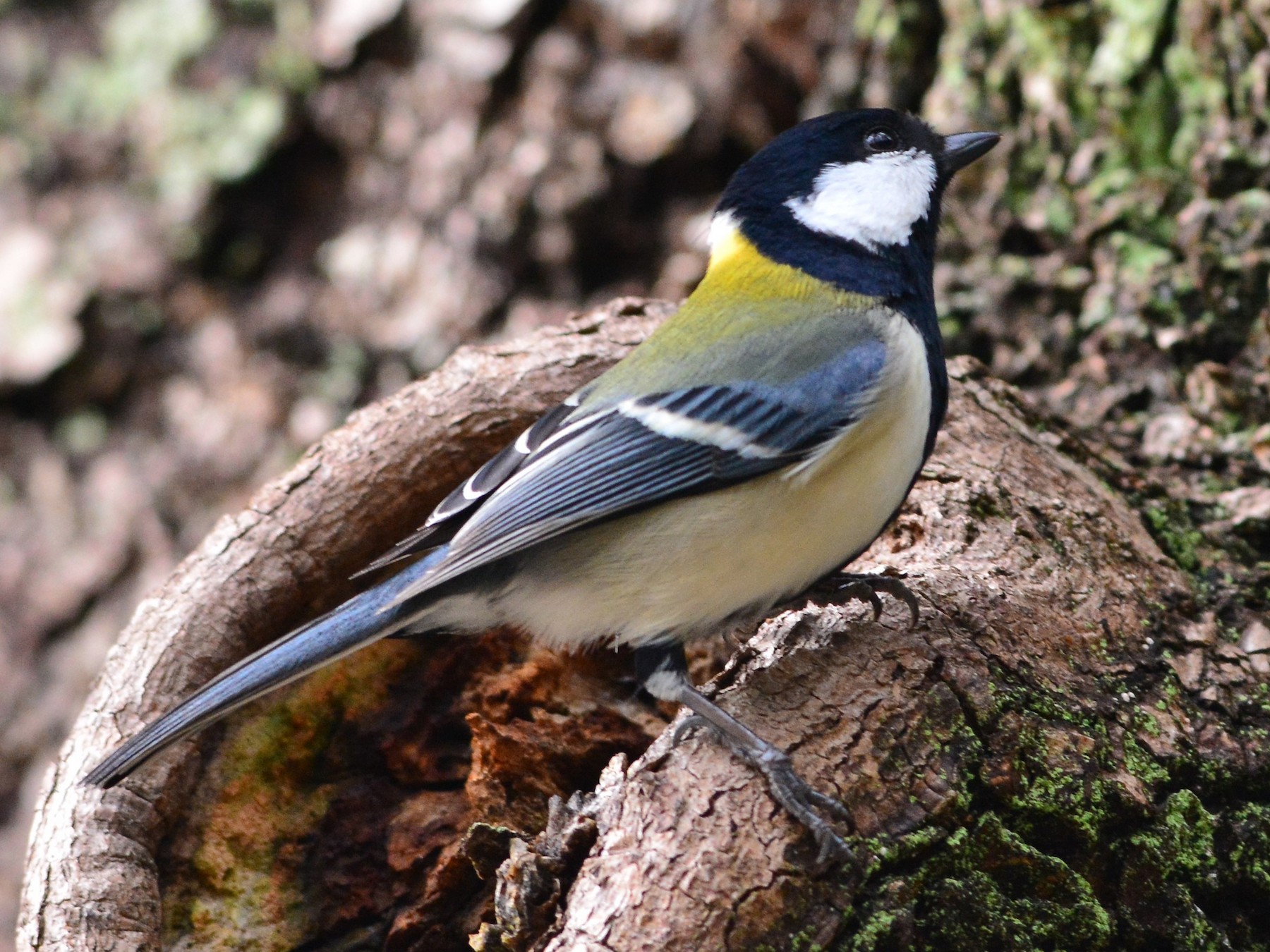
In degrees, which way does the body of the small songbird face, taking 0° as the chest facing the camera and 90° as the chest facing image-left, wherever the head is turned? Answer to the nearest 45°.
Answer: approximately 270°
